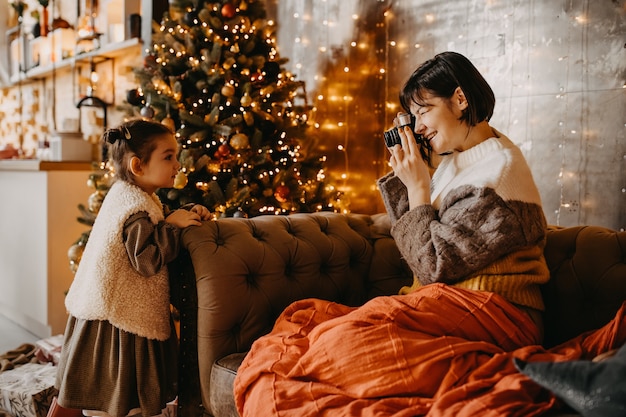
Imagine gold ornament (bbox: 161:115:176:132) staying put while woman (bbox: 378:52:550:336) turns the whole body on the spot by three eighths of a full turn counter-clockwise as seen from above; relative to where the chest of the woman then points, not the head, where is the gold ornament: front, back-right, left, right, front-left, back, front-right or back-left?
back

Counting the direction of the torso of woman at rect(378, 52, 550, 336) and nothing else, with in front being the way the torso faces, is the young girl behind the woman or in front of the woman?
in front

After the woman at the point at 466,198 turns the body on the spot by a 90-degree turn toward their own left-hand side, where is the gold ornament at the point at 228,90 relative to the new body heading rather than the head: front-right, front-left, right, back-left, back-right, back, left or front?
back-right

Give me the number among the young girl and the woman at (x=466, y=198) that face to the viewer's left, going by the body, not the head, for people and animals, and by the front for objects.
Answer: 1

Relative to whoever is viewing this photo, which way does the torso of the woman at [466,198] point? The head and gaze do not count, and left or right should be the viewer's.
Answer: facing to the left of the viewer

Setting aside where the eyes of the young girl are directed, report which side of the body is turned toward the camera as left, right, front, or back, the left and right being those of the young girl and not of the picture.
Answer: right

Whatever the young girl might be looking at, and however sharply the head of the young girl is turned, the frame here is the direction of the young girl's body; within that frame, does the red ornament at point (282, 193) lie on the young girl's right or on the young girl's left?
on the young girl's left

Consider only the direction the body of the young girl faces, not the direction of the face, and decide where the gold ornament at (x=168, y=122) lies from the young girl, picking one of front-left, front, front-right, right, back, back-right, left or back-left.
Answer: left

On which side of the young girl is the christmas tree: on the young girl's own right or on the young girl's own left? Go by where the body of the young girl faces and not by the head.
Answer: on the young girl's own left

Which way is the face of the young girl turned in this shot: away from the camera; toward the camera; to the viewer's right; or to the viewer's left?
to the viewer's right

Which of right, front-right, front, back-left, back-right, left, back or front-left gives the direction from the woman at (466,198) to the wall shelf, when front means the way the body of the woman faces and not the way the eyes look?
front-right

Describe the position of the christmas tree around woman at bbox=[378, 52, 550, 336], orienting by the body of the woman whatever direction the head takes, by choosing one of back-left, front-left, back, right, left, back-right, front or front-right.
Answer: front-right

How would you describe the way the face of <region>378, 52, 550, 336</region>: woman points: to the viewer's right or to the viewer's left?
to the viewer's left
